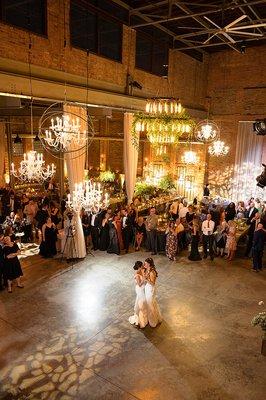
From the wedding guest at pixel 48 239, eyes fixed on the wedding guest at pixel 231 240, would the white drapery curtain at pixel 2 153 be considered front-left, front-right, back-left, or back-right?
back-left

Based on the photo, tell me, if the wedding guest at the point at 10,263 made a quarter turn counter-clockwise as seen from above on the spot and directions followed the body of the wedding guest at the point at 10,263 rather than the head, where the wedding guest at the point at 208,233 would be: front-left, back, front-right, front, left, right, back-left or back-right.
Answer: front-right

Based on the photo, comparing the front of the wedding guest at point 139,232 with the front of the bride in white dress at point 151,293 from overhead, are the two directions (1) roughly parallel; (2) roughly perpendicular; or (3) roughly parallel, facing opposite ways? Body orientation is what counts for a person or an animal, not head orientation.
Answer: roughly perpendicular

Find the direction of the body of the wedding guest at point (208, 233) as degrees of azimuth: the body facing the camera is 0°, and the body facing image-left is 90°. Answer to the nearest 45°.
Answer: approximately 0°

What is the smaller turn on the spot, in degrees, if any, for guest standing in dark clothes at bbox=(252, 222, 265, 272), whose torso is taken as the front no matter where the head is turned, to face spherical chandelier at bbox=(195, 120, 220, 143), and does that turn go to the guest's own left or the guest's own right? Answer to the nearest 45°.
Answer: approximately 90° to the guest's own right

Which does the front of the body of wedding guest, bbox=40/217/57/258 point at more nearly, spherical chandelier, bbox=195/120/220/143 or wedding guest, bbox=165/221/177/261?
the wedding guest

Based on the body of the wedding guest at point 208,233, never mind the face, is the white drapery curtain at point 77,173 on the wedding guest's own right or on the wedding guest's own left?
on the wedding guest's own right

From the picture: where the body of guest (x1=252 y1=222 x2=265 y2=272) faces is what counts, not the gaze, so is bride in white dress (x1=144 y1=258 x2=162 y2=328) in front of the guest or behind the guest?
in front

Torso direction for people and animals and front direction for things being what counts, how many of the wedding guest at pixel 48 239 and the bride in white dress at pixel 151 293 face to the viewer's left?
1

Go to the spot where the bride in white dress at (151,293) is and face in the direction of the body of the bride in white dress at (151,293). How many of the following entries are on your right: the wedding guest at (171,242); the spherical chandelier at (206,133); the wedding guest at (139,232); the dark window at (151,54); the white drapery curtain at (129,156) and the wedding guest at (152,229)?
6

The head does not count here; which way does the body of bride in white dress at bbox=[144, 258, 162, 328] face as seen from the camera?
to the viewer's left
